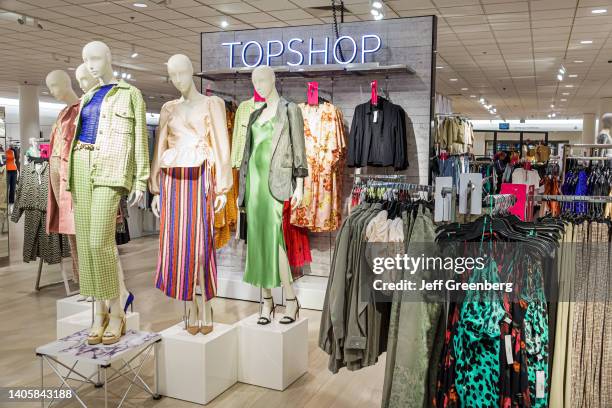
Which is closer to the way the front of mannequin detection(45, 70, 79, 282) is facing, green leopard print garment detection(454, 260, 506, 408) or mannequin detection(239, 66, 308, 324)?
the green leopard print garment

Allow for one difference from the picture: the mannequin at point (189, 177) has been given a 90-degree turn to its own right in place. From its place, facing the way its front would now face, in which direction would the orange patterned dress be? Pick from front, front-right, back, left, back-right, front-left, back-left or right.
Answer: back-right

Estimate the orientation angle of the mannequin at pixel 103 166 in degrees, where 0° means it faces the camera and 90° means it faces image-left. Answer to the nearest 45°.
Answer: approximately 45°

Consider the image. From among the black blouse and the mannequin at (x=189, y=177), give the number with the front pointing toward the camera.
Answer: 2

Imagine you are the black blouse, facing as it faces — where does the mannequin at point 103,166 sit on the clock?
The mannequin is roughly at 1 o'clock from the black blouse.

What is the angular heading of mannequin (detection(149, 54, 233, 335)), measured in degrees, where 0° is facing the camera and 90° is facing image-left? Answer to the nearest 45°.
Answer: approximately 0°

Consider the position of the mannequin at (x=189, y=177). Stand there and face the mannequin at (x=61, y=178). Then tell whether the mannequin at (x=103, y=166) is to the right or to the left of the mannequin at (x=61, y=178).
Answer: left
